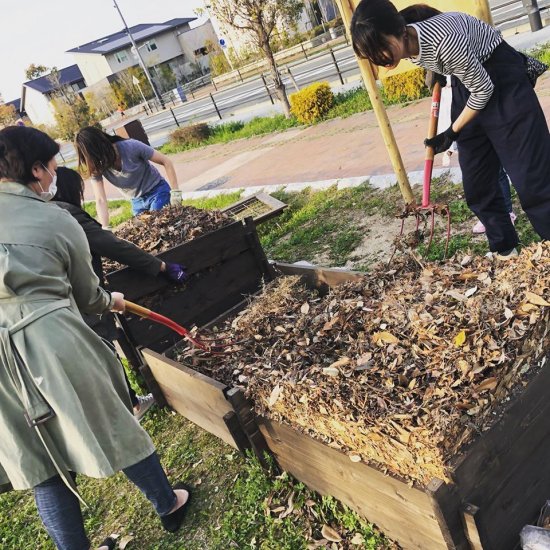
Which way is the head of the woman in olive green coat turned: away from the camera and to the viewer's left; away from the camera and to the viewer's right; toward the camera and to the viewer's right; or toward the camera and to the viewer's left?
away from the camera and to the viewer's right

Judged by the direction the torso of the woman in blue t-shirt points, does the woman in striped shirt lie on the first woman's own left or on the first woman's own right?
on the first woman's own left

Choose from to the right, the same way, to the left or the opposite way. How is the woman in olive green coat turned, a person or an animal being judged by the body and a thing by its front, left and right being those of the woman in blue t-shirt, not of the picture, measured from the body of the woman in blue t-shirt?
the opposite way

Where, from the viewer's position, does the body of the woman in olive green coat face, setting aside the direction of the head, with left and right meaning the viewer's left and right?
facing away from the viewer and to the right of the viewer

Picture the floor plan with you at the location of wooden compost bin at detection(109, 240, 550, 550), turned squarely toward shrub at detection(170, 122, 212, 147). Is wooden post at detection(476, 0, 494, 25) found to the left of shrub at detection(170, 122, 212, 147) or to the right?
right

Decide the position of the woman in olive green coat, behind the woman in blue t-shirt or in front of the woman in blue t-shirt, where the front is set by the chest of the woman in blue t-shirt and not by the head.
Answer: in front

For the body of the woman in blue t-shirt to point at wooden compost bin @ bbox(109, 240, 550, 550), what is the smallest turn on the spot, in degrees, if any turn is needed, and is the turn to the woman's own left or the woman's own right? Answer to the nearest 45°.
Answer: approximately 45° to the woman's own left
